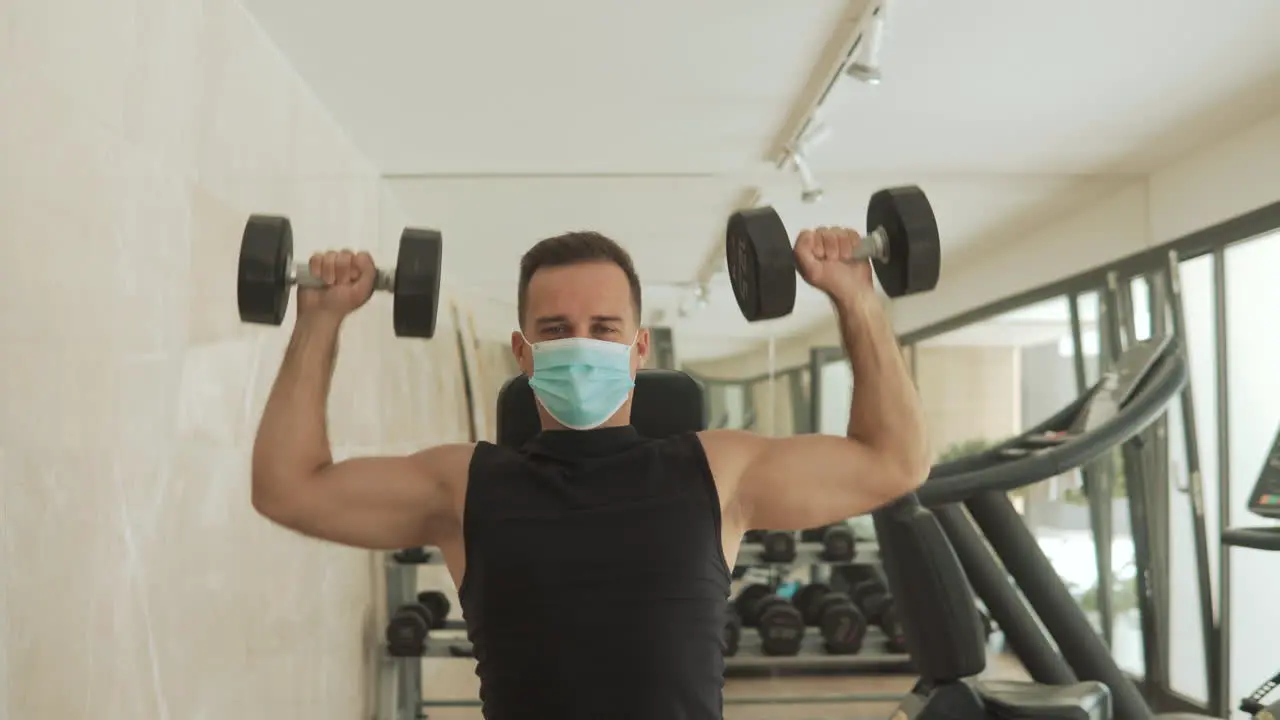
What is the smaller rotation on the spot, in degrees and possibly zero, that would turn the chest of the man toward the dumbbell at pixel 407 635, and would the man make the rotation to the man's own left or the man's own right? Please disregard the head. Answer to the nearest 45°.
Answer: approximately 180°

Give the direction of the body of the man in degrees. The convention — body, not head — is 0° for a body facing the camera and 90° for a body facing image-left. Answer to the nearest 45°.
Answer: approximately 0°

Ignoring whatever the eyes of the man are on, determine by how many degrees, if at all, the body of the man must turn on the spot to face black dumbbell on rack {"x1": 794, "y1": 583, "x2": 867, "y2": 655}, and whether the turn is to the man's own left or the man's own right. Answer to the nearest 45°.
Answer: approximately 180°

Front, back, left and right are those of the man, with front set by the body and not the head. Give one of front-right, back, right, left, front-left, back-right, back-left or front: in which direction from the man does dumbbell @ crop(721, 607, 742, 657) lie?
back

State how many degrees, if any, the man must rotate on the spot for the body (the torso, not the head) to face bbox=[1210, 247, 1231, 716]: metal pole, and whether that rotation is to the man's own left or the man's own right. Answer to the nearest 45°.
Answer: approximately 135° to the man's own left

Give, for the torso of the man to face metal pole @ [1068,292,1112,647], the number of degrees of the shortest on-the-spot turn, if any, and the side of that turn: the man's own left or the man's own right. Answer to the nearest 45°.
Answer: approximately 135° to the man's own left

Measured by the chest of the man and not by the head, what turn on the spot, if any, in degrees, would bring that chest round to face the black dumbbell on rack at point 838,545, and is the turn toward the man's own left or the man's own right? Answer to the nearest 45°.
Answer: approximately 180°

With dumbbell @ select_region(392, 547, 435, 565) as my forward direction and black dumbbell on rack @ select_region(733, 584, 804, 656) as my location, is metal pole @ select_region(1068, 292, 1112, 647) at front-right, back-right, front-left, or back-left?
back-right

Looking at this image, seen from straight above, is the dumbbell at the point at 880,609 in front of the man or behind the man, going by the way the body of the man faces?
behind

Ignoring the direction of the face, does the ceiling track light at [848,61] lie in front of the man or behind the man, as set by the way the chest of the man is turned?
behind

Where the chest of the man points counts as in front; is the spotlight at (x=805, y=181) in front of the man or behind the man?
behind
